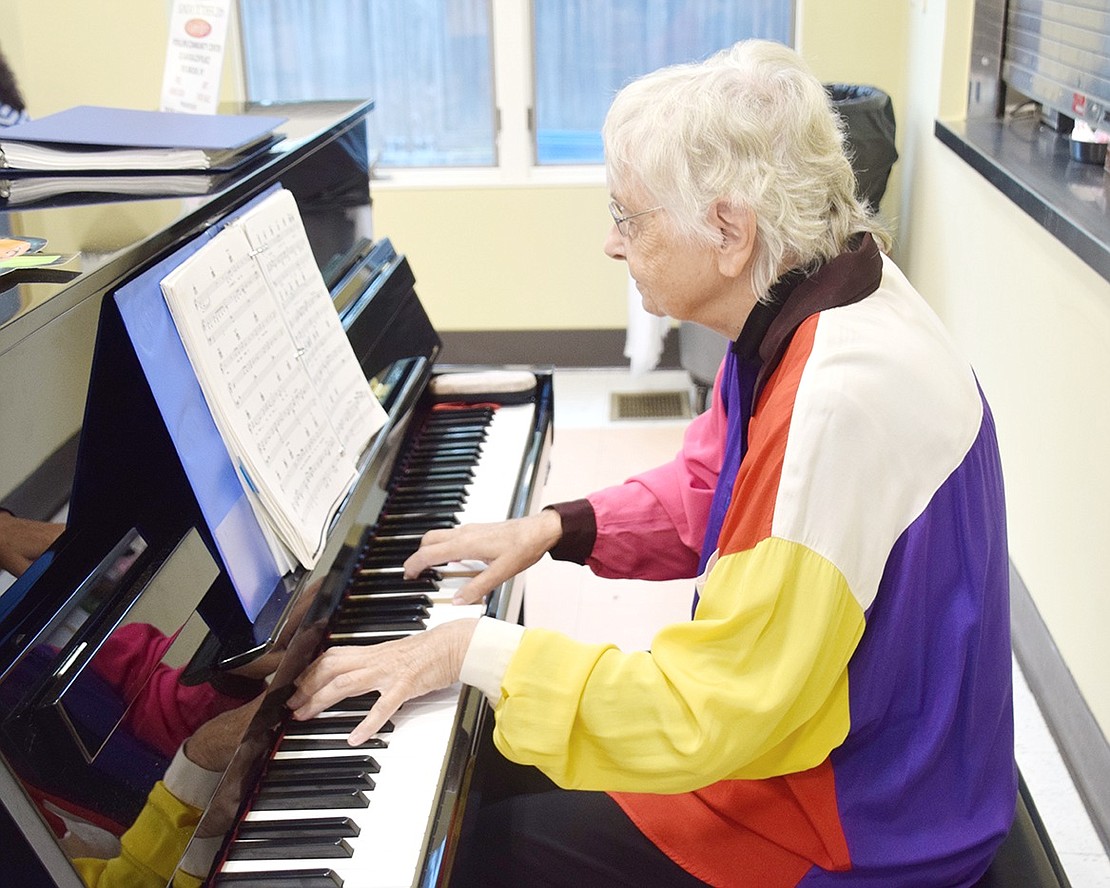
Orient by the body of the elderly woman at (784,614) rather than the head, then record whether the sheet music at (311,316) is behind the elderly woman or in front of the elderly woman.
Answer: in front

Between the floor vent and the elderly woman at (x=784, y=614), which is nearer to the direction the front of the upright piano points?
the elderly woman

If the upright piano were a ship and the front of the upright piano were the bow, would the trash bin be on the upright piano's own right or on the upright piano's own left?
on the upright piano's own left

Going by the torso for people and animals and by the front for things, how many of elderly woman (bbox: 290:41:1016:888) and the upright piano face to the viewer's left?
1

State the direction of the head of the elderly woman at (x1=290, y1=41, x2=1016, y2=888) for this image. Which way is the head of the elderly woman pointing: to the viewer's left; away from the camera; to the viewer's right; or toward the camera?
to the viewer's left

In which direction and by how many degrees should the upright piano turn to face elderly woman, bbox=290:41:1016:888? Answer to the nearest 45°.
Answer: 0° — it already faces them

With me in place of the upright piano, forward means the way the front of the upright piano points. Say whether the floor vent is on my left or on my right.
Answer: on my left

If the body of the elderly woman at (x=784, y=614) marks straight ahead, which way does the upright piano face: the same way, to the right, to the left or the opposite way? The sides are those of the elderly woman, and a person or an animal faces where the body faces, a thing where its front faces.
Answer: the opposite way

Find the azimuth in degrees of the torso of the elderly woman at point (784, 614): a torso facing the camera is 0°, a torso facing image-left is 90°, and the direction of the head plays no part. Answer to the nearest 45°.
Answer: approximately 90°

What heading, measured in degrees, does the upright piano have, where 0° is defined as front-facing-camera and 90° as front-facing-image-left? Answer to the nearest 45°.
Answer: approximately 270°
